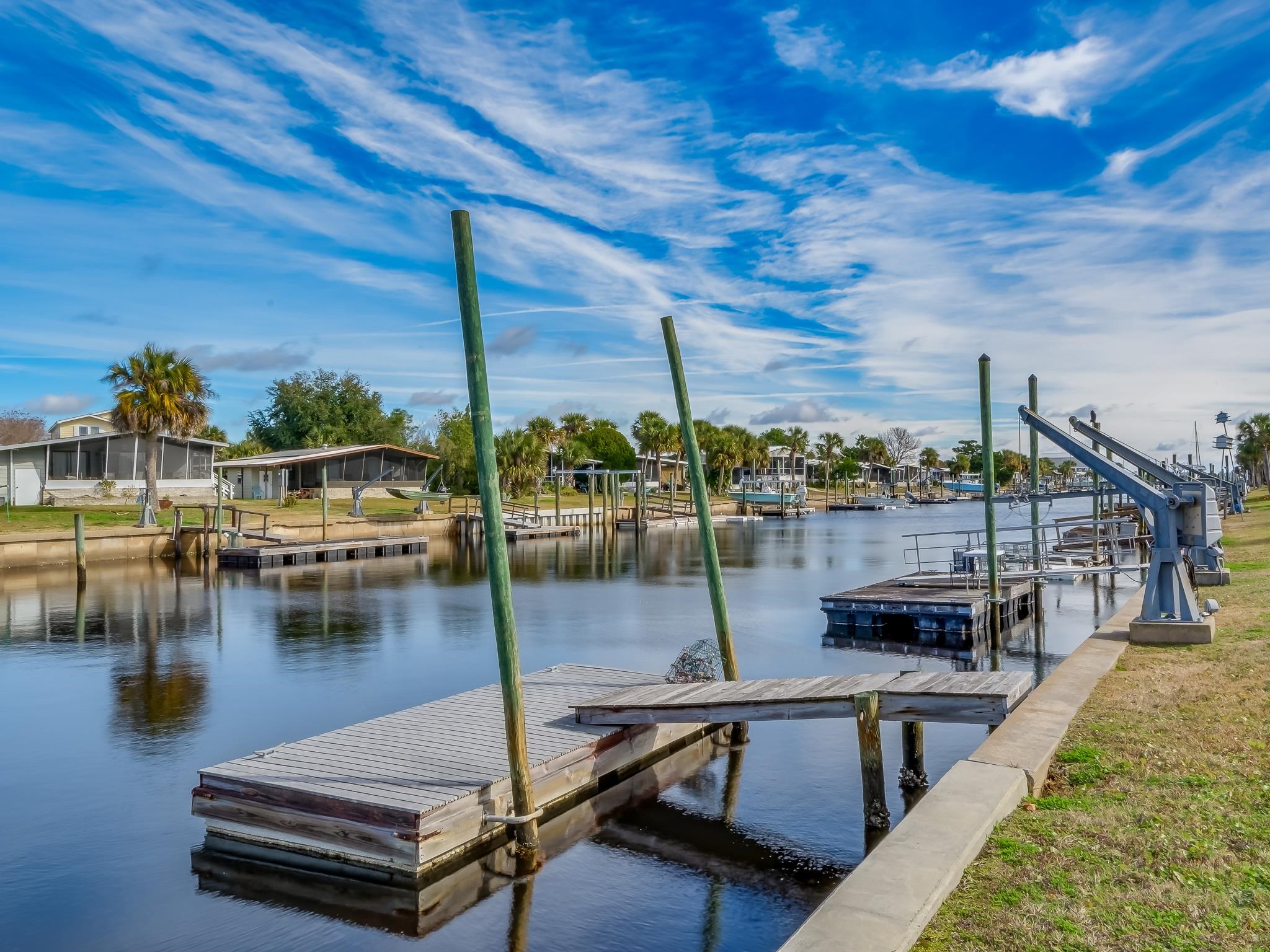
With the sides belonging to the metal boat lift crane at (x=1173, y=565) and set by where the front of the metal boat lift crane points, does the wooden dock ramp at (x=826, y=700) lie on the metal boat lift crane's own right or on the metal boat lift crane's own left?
on the metal boat lift crane's own left

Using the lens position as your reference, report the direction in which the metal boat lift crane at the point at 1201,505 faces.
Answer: facing to the left of the viewer

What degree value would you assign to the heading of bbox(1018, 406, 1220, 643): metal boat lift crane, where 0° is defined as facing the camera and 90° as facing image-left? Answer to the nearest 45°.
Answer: approximately 90°

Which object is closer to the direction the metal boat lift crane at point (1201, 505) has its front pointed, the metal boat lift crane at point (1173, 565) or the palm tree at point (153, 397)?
the palm tree

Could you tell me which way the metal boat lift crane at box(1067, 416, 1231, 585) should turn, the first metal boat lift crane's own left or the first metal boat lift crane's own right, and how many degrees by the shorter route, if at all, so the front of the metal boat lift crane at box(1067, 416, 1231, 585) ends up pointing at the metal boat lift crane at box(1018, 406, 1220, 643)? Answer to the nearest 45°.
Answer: approximately 90° to the first metal boat lift crane's own left

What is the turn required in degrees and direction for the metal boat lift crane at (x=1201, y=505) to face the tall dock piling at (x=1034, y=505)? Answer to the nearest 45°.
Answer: approximately 45° to its right

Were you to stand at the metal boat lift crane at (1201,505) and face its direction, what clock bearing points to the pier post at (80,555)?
The pier post is roughly at 12 o'clock from the metal boat lift crane.

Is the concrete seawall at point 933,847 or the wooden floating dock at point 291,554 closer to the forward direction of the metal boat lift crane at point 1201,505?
the wooden floating dock

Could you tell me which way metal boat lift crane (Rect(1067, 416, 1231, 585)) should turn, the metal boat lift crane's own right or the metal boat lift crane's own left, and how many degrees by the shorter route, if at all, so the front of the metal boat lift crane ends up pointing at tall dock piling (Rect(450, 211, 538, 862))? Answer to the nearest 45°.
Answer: approximately 90° to the metal boat lift crane's own left

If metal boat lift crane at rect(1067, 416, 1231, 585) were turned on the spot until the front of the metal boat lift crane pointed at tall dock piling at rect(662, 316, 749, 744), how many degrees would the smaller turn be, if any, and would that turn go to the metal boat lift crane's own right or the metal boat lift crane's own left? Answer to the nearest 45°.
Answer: approximately 45° to the metal boat lift crane's own left

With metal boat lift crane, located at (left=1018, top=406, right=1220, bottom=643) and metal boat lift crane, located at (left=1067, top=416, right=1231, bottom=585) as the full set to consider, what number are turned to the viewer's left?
2

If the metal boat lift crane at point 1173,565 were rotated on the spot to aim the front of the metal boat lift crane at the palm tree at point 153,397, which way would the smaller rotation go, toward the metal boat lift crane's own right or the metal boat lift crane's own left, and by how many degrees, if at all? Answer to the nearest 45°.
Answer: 0° — it already faces it

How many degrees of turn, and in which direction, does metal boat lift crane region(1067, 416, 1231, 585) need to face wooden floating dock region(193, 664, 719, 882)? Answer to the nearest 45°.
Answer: approximately 45° to its left

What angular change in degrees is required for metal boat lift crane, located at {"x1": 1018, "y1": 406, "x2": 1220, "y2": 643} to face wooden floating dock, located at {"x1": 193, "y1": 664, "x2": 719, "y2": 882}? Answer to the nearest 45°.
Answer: approximately 45° to its left
